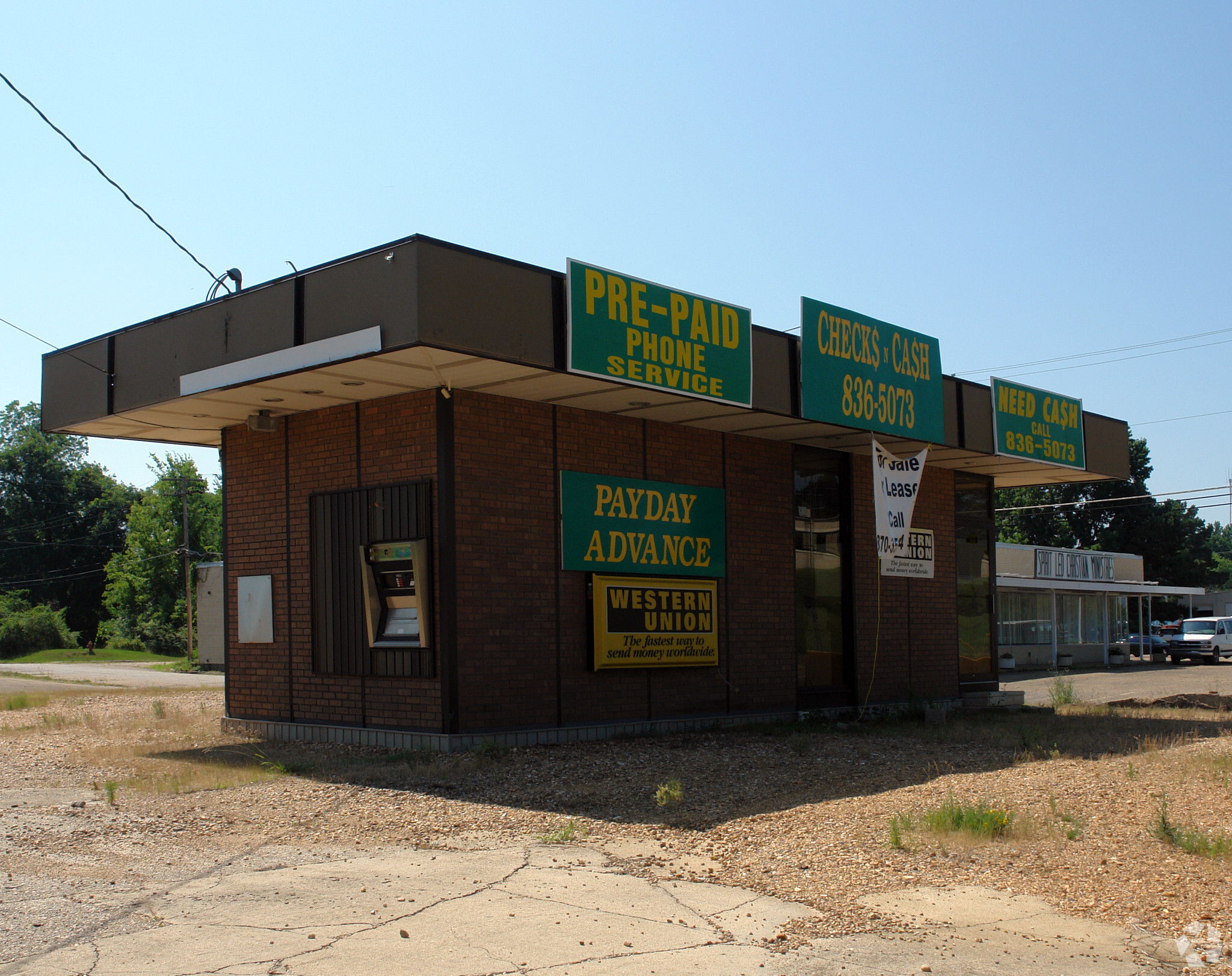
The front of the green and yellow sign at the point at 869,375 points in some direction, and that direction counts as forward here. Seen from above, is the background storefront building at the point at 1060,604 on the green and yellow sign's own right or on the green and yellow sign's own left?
on the green and yellow sign's own left

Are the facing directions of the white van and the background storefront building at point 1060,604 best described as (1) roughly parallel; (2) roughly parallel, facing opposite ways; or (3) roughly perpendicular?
roughly perpendicular

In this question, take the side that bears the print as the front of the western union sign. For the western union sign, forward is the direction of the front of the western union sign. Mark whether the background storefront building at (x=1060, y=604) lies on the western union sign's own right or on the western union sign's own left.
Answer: on the western union sign's own left

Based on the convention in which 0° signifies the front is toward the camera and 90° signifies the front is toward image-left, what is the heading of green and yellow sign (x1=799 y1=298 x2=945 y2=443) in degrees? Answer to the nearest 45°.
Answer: approximately 315°
